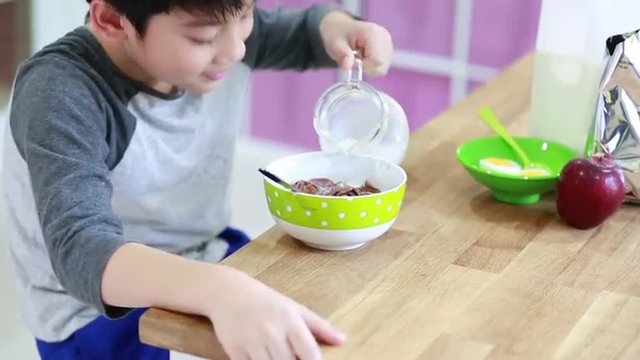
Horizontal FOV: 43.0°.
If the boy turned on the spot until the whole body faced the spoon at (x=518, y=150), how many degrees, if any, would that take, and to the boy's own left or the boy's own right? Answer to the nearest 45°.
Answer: approximately 45° to the boy's own left

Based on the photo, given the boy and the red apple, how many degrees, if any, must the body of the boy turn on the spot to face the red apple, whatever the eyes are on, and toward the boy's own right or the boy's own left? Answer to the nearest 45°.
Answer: approximately 45° to the boy's own left

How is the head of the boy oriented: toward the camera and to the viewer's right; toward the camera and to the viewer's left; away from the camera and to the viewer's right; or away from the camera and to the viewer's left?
toward the camera and to the viewer's right

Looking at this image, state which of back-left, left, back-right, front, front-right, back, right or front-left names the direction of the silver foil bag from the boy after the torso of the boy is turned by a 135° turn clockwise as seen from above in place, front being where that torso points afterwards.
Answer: back

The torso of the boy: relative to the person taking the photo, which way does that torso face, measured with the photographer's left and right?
facing the viewer and to the right of the viewer
